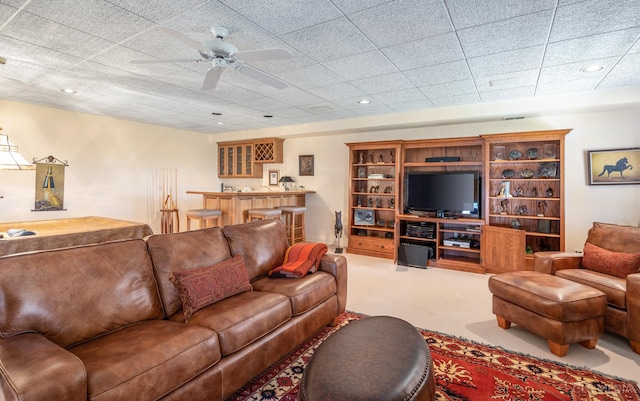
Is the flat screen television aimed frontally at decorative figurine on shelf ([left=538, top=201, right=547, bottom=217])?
no

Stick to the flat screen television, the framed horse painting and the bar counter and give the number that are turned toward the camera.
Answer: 3

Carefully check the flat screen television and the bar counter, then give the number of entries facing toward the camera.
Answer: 2

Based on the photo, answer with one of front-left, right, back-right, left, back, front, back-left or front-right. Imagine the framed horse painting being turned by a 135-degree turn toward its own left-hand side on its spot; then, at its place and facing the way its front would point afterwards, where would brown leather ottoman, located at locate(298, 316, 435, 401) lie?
back-right

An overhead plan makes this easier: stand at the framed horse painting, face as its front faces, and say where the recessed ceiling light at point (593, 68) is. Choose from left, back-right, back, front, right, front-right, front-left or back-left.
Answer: front

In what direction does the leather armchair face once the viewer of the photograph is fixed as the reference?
facing the viewer and to the left of the viewer

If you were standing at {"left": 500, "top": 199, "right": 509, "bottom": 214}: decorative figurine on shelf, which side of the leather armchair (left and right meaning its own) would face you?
right

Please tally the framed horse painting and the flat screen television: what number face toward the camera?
2

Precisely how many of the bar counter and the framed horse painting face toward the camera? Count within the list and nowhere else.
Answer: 2

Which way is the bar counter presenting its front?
toward the camera

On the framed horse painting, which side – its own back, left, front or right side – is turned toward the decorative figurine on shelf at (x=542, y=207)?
right

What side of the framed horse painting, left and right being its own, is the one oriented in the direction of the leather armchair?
front

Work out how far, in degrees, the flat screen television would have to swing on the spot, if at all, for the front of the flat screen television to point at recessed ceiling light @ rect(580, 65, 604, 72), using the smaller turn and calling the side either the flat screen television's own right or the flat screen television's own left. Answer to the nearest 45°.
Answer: approximately 45° to the flat screen television's own left

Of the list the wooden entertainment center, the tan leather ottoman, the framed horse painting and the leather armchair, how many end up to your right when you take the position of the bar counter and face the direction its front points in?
0

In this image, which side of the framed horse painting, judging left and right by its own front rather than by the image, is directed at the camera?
front

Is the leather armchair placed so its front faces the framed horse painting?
no

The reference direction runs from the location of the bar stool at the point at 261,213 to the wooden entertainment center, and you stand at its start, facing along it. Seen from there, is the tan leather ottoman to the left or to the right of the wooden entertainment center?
right

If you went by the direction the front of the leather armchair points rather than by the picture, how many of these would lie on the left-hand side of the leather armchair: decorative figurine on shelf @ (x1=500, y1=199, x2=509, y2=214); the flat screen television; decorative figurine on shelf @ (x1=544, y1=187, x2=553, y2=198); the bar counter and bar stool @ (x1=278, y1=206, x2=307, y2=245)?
0

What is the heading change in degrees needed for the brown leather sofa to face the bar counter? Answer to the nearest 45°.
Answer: approximately 135° to its left

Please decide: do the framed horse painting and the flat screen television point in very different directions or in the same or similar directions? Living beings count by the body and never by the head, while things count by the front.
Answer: same or similar directions

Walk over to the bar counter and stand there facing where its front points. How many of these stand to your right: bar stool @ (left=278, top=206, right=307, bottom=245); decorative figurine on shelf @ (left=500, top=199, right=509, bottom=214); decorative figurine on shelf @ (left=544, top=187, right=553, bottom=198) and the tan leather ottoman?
0
